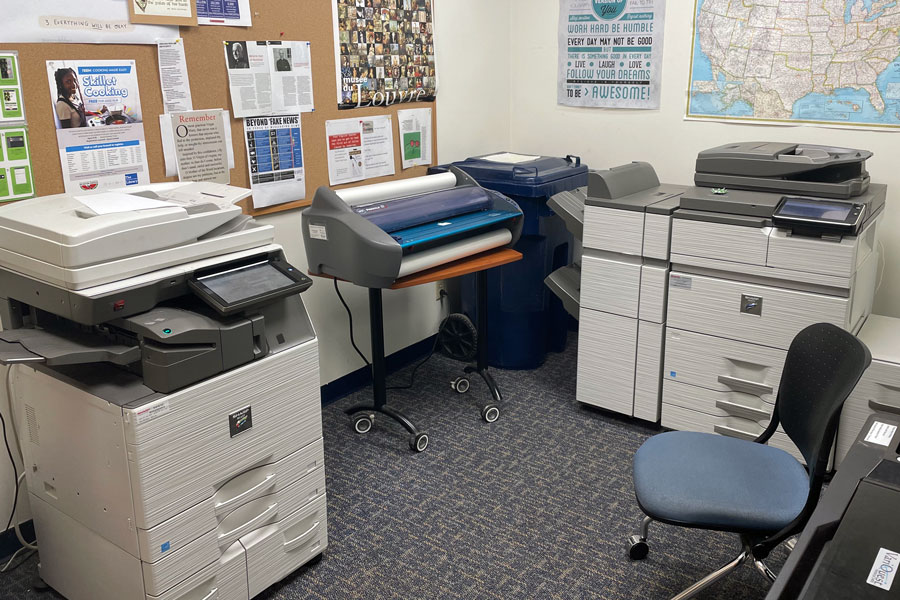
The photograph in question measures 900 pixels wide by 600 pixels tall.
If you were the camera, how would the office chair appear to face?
facing to the left of the viewer

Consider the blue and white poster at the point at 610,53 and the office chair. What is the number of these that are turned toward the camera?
1

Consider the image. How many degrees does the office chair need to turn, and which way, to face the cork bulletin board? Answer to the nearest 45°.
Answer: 0° — it already faces it

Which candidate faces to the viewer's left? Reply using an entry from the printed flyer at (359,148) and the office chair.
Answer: the office chair

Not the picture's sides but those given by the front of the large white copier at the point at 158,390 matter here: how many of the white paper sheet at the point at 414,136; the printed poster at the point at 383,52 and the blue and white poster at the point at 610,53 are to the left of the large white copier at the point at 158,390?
3

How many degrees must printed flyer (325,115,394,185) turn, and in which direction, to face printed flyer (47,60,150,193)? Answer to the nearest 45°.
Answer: approximately 90° to its right

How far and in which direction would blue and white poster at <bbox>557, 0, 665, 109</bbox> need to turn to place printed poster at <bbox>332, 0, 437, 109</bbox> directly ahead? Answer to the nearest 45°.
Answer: approximately 45° to its right

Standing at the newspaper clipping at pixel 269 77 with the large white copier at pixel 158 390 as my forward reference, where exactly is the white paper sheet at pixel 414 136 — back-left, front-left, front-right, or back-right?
back-left

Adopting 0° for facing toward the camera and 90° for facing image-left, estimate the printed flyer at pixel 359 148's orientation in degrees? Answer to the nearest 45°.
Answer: approximately 315°
